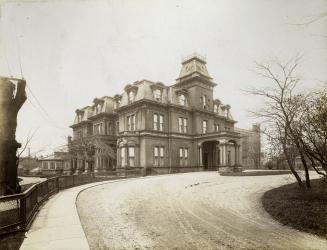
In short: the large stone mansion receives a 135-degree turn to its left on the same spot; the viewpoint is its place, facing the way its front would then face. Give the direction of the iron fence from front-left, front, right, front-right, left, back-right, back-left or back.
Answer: back

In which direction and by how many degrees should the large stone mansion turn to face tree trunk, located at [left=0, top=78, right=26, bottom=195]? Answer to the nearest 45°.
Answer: approximately 45° to its right
